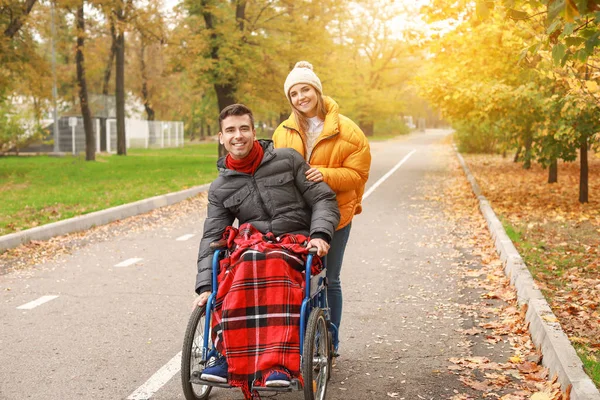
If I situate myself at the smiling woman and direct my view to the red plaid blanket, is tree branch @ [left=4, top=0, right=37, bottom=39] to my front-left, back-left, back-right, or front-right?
back-right

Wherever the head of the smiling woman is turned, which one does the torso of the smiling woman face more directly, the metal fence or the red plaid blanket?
the red plaid blanket

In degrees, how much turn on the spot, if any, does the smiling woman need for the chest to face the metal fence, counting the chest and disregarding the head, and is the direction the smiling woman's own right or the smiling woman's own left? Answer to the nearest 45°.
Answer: approximately 135° to the smiling woman's own right

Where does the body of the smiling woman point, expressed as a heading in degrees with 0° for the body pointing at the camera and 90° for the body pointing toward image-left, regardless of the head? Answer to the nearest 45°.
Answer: approximately 45°

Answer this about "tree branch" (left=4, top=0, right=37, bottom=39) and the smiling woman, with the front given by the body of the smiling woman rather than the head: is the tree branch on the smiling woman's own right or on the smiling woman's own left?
on the smiling woman's own right

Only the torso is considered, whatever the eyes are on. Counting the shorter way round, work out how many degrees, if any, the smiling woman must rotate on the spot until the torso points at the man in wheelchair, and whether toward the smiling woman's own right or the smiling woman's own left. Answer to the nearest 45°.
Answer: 0° — they already face them

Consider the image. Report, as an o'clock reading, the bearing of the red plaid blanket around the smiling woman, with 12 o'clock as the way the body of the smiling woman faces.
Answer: The red plaid blanket is roughly at 11 o'clock from the smiling woman.

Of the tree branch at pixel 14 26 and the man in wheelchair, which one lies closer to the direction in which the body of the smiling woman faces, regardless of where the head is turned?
the man in wheelchair
